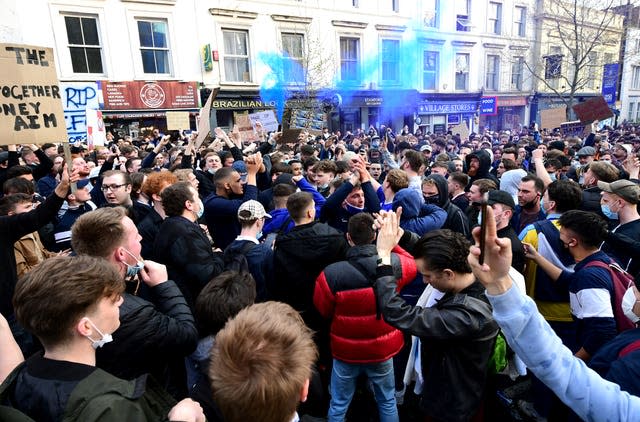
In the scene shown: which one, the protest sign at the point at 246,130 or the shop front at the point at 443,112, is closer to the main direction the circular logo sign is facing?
the protest sign

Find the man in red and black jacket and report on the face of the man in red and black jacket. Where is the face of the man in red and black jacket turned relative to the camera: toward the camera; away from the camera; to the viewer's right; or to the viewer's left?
away from the camera

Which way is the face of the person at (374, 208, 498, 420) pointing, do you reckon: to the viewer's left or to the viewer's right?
to the viewer's left

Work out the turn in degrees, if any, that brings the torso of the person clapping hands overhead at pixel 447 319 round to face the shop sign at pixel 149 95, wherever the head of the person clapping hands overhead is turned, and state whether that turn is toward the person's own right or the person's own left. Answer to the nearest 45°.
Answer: approximately 45° to the person's own right

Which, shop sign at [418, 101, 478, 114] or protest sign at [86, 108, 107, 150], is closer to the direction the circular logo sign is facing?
the protest sign

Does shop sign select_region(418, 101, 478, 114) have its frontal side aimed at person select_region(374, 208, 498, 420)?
yes

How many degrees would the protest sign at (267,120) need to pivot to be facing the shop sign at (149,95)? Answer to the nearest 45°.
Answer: approximately 135° to its right

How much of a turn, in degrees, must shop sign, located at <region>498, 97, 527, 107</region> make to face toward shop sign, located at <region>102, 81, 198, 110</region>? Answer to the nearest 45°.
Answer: approximately 45° to its right

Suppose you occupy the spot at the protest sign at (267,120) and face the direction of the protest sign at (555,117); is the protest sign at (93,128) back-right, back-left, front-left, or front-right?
back-right

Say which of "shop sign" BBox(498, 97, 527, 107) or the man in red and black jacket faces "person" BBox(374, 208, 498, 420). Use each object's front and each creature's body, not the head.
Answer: the shop sign

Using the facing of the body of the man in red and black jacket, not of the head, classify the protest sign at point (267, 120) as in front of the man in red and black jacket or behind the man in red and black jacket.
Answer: in front
